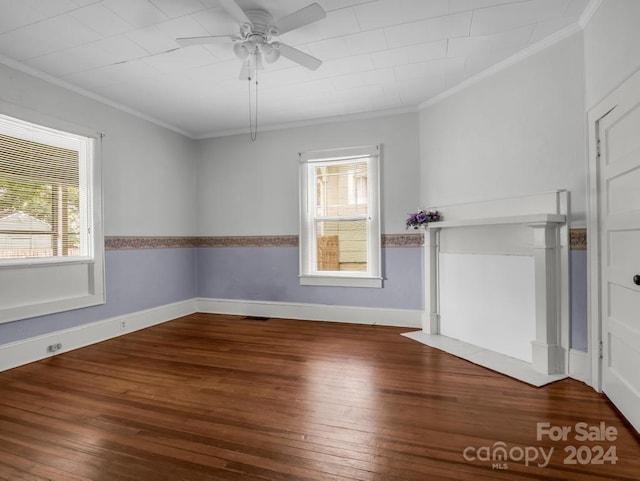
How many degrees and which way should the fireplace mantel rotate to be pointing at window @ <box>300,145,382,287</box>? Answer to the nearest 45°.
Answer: approximately 90° to its right

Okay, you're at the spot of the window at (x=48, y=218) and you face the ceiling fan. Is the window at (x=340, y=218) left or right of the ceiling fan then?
left

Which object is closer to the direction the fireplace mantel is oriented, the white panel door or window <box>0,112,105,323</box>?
the window

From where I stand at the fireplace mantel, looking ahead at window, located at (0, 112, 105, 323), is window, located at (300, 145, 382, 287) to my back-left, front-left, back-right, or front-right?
front-right

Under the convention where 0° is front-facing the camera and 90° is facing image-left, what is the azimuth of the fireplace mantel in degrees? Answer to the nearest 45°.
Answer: approximately 45°

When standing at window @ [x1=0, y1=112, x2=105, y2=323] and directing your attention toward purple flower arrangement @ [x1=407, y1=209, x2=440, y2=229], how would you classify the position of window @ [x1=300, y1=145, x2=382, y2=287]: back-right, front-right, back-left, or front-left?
front-left

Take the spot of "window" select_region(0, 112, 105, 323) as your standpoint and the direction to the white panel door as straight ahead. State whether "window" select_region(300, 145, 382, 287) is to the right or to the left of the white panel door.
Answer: left

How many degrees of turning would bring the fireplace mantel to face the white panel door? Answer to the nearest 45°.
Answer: approximately 90° to its left

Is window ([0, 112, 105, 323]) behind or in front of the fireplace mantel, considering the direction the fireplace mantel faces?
in front

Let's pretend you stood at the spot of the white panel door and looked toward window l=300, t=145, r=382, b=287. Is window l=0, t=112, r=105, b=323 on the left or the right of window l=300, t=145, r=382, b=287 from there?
left

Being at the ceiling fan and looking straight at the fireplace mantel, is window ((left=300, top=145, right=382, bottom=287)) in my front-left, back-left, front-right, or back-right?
front-left
